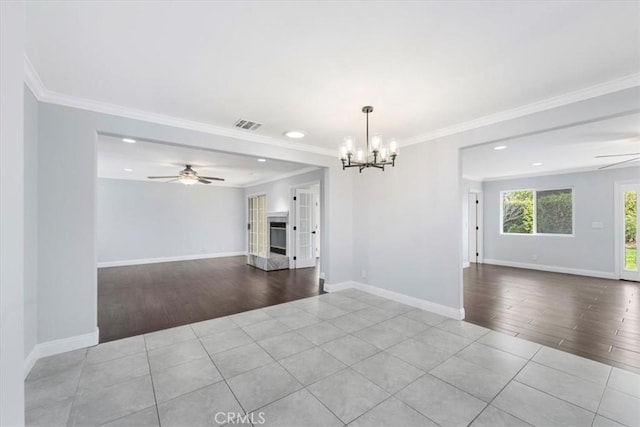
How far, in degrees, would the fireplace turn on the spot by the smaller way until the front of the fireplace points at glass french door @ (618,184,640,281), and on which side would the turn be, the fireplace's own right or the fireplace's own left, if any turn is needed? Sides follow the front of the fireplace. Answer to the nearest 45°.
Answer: approximately 90° to the fireplace's own left

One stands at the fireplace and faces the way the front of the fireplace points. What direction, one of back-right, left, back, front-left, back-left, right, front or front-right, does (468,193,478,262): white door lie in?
back-left

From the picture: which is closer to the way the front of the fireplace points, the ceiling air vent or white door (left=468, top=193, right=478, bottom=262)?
the ceiling air vent

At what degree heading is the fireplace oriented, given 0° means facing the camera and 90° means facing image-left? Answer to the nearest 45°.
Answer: approximately 45°

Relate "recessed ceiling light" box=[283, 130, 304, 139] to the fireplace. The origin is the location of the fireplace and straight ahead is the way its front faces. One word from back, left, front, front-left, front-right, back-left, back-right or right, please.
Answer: front-left

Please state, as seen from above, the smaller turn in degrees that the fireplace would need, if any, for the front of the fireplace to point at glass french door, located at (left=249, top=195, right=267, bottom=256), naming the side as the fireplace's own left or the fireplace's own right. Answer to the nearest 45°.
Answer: approximately 90° to the fireplace's own right

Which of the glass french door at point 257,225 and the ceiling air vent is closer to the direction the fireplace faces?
the ceiling air vent

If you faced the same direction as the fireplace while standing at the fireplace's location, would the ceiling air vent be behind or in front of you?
in front

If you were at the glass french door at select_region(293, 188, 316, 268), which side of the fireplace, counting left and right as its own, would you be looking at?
left
